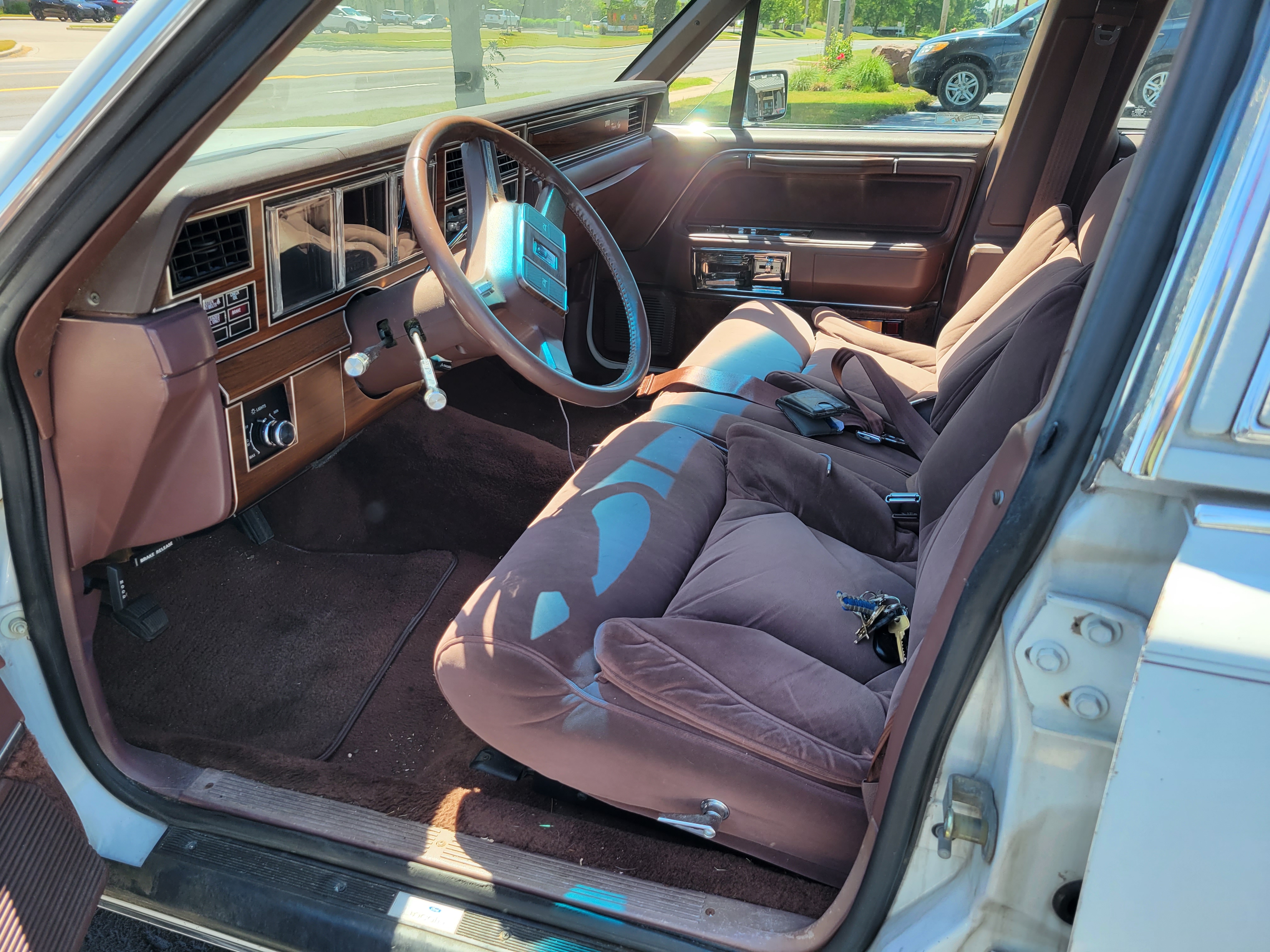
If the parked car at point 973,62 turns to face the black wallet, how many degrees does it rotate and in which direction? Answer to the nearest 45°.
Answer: approximately 90° to its left

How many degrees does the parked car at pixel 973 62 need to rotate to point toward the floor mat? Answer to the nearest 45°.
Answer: approximately 45° to its left

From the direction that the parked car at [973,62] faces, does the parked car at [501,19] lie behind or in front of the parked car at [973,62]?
in front

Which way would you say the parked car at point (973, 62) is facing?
to the viewer's left

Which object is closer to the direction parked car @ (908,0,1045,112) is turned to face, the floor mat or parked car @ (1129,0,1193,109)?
the floor mat
